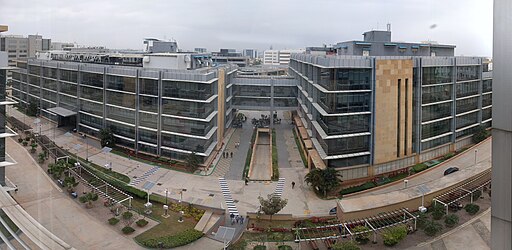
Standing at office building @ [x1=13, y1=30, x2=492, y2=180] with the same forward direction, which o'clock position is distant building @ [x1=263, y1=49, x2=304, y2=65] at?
The distant building is roughly at 6 o'clock from the office building.

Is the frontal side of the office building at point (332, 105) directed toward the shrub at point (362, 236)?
yes

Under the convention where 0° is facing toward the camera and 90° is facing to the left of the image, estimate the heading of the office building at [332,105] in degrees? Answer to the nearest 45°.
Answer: approximately 0°
